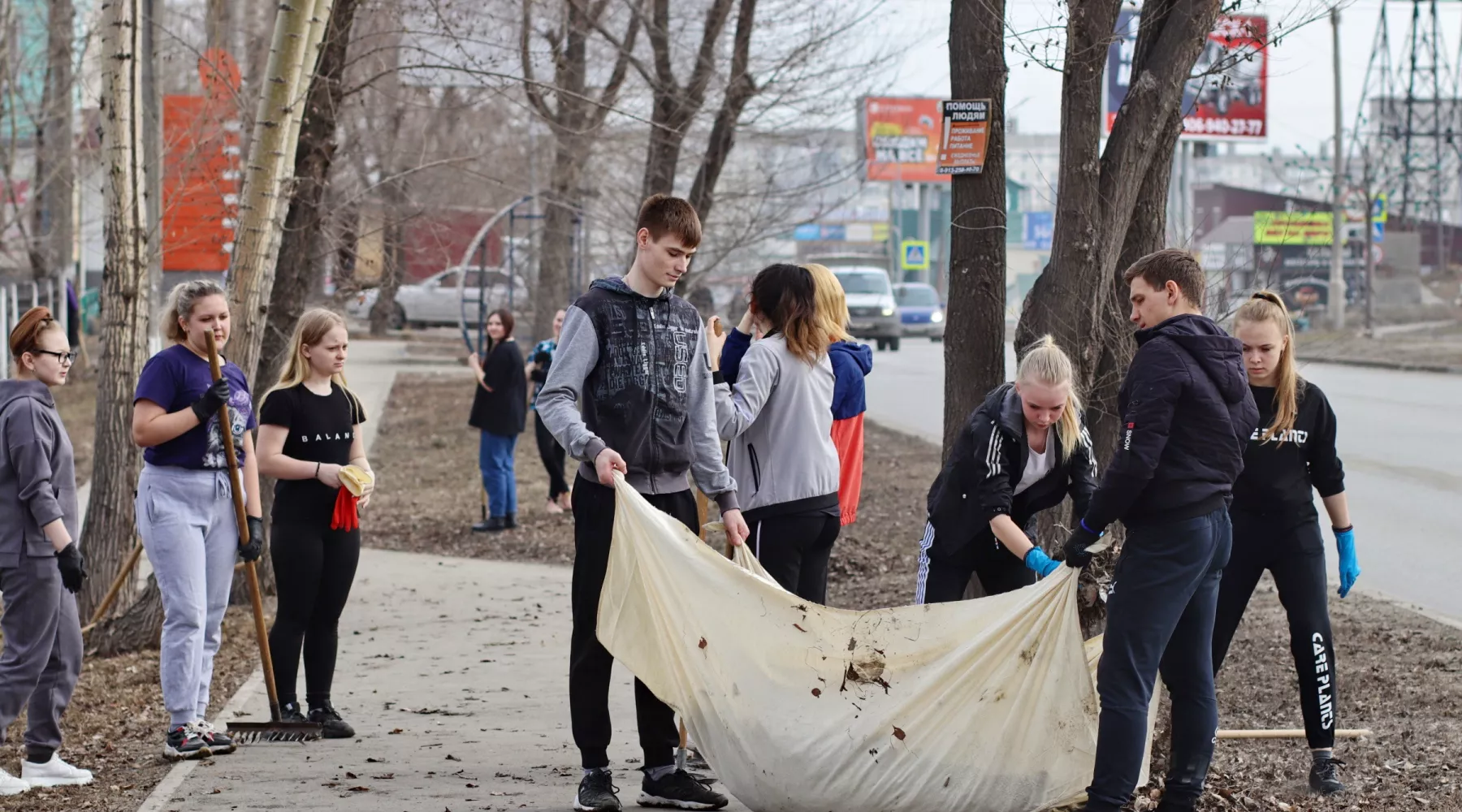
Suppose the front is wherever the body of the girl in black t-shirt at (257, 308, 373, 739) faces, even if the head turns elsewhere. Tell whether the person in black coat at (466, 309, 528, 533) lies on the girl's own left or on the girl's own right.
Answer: on the girl's own left

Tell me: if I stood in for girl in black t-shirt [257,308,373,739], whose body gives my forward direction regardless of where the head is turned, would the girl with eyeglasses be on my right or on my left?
on my right

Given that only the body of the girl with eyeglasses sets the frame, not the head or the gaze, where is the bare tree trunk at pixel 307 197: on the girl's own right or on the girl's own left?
on the girl's own left

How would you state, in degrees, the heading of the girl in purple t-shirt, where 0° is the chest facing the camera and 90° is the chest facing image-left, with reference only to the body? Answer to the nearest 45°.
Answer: approximately 315°

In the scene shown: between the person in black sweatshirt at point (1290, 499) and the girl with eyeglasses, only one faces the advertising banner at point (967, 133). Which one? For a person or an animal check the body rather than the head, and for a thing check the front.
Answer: the girl with eyeglasses

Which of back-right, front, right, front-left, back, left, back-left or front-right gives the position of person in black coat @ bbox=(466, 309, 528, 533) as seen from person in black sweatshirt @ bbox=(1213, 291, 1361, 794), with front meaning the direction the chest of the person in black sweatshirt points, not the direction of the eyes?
back-right

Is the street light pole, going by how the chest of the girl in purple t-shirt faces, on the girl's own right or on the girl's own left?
on the girl's own left

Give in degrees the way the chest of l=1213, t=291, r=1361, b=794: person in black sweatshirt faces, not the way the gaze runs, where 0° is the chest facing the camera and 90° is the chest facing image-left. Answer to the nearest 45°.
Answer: approximately 0°

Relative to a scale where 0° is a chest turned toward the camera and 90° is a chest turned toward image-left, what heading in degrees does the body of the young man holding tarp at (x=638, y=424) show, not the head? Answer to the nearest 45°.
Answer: approximately 315°

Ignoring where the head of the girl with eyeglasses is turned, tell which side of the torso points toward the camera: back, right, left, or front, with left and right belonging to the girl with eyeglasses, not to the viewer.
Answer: right

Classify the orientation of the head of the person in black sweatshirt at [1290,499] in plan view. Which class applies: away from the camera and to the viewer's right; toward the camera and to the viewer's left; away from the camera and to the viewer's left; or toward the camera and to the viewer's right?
toward the camera and to the viewer's left

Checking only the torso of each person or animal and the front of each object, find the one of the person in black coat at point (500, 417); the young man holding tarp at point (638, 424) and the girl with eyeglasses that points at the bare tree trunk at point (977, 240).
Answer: the girl with eyeglasses
